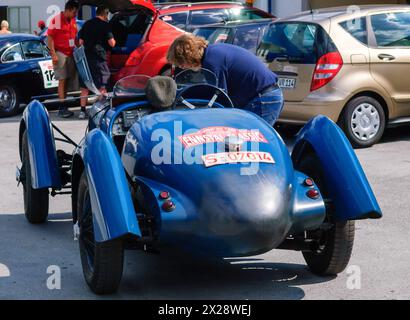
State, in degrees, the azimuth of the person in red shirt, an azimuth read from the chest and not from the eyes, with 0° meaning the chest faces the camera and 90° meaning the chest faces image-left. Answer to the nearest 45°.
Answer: approximately 315°

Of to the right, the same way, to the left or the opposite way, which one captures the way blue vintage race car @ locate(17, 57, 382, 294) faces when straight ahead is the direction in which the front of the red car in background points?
to the left

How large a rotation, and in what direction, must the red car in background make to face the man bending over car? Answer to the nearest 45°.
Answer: approximately 135° to its right

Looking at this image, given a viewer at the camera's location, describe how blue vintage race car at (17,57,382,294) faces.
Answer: facing away from the viewer and to the left of the viewer

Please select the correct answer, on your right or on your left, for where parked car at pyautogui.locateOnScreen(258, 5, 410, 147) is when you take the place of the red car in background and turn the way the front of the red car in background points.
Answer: on your right

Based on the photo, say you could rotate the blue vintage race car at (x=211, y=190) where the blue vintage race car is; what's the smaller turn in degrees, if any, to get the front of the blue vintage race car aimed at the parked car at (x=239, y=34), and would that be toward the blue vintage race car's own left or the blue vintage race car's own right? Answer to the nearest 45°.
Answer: approximately 45° to the blue vintage race car's own right

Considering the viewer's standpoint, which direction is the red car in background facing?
facing away from the viewer and to the right of the viewer
